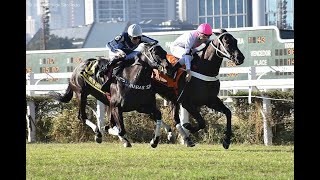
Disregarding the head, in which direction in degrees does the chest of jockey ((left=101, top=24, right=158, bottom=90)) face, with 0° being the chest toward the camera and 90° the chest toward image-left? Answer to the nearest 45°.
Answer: approximately 315°

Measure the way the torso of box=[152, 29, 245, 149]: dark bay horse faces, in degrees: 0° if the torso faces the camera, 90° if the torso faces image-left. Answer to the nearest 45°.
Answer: approximately 315°

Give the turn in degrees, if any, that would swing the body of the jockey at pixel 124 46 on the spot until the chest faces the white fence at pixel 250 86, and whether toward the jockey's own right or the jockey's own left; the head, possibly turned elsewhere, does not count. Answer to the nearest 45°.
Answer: approximately 90° to the jockey's own left

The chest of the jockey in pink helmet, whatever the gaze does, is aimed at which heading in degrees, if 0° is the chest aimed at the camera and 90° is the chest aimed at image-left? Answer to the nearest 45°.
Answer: approximately 315°

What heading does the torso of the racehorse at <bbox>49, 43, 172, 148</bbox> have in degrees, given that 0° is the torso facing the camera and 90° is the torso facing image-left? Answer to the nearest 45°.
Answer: approximately 315°

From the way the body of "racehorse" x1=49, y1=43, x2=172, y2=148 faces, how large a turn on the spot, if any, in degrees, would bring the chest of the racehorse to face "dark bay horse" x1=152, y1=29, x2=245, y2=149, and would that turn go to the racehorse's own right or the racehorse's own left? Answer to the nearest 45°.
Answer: approximately 45° to the racehorse's own left
